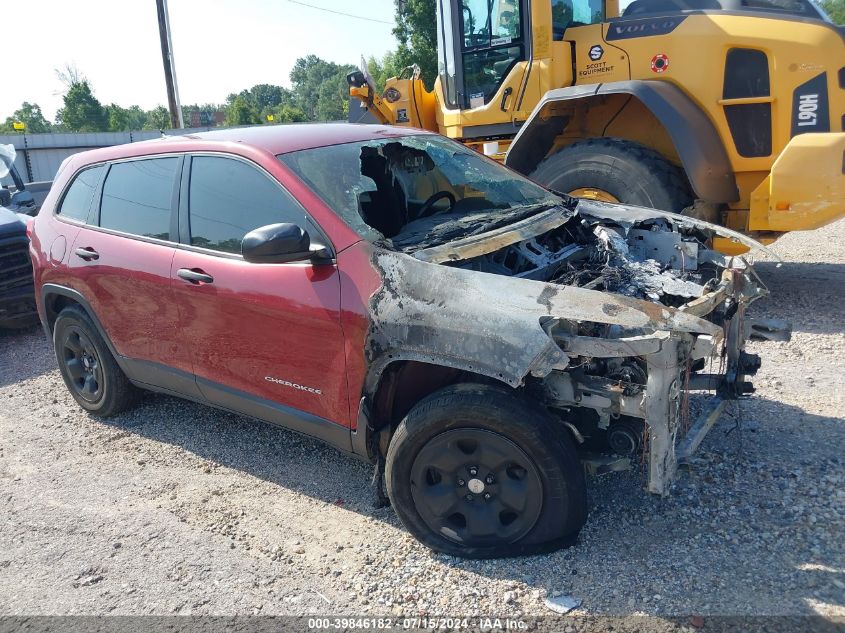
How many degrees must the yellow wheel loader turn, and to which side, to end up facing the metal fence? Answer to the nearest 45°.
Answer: approximately 45° to its right

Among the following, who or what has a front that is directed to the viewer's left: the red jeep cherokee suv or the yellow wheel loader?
the yellow wheel loader

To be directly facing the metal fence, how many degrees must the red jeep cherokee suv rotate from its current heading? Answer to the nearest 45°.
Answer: approximately 180°

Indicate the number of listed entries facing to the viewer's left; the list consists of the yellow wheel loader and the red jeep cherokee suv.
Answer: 1

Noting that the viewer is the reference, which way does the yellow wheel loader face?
facing to the left of the viewer

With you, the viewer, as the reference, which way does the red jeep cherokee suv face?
facing the viewer and to the right of the viewer

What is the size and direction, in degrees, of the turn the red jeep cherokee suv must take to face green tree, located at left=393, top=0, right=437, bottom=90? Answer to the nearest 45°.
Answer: approximately 135° to its left

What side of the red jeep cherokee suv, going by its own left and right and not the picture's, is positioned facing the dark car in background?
back

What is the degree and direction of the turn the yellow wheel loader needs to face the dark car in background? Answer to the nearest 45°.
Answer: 0° — it already faces it
